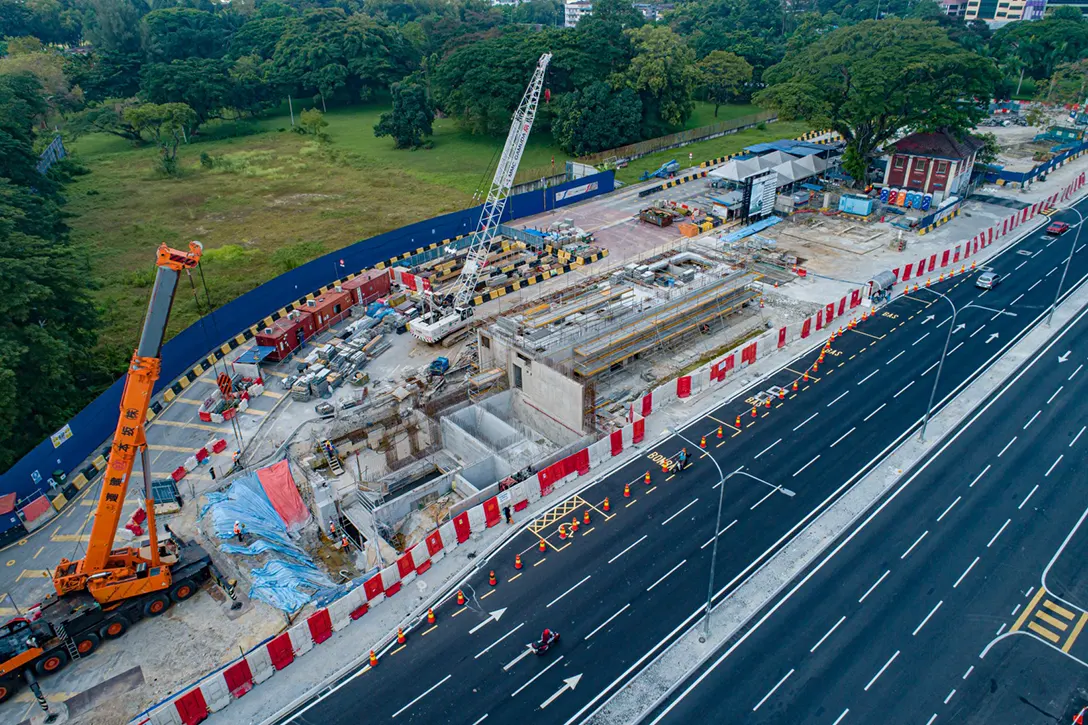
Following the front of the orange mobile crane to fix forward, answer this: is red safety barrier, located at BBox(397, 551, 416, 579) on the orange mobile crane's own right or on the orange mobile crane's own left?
on the orange mobile crane's own left

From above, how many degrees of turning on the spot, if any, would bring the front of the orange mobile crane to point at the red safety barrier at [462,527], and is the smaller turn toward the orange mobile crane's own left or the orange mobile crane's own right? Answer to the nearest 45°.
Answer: approximately 135° to the orange mobile crane's own left

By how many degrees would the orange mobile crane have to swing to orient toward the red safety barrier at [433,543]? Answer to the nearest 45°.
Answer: approximately 135° to its left

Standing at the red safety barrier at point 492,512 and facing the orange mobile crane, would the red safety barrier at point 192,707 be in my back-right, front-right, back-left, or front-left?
front-left

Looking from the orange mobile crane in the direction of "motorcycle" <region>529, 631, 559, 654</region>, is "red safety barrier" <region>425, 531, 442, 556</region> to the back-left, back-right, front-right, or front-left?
front-left

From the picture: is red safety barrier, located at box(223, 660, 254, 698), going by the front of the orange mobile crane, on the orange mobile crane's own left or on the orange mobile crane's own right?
on the orange mobile crane's own left

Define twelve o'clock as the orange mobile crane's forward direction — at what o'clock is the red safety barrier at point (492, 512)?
The red safety barrier is roughly at 8 o'clock from the orange mobile crane.

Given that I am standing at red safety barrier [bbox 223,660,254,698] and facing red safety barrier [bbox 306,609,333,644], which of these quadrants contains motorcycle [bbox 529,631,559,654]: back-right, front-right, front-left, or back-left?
front-right

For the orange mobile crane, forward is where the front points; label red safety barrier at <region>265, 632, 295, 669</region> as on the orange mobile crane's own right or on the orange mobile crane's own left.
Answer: on the orange mobile crane's own left

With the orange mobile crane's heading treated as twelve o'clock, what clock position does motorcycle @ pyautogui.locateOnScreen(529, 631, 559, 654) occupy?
The motorcycle is roughly at 9 o'clock from the orange mobile crane.

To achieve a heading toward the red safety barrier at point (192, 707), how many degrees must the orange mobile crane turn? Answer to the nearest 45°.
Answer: approximately 45° to its left

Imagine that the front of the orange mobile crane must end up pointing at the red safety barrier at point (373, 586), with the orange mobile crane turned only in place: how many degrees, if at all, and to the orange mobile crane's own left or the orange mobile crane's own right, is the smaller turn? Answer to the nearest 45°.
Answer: approximately 90° to the orange mobile crane's own left

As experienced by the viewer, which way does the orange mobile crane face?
facing the viewer and to the left of the viewer

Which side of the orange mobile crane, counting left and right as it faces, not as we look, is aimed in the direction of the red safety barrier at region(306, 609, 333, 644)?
left
